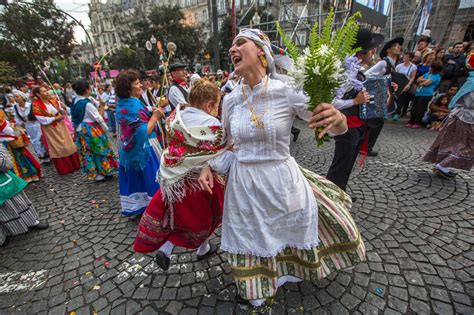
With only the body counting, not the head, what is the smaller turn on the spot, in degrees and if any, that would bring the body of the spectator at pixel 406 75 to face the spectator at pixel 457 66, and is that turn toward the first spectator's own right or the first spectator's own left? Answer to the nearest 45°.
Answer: approximately 135° to the first spectator's own left

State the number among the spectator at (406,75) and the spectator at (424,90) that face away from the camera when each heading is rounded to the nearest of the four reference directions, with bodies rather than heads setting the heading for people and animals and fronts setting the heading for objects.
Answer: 0

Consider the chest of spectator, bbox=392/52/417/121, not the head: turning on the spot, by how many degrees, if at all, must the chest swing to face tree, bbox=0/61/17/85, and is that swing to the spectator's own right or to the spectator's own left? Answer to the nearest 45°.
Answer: approximately 45° to the spectator's own right

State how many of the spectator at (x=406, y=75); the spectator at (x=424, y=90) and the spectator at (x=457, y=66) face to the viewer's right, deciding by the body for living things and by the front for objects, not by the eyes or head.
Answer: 0

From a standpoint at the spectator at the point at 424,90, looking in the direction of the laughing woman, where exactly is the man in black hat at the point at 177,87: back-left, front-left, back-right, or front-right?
front-right

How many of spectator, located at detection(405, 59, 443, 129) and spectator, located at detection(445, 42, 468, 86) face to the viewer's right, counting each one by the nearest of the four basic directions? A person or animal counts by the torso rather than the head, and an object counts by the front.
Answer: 0

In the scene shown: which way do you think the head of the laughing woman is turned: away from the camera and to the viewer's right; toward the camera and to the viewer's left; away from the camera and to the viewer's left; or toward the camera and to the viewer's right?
toward the camera and to the viewer's left

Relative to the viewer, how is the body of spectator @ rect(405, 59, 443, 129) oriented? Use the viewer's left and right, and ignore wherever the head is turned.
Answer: facing the viewer and to the left of the viewer

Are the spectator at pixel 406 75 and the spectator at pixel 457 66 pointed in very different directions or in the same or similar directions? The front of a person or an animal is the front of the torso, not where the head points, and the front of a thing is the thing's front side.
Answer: same or similar directions
